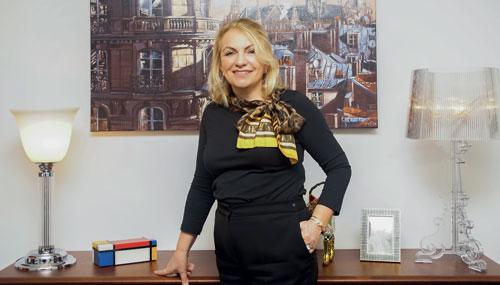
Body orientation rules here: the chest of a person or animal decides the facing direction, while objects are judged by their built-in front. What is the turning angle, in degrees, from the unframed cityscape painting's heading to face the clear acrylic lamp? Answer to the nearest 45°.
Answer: approximately 90° to its left

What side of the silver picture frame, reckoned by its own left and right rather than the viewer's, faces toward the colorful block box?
right

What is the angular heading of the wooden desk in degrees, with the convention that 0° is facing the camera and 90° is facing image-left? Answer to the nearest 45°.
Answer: approximately 0°

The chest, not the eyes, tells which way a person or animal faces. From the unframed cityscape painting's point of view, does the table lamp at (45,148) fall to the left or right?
on its right

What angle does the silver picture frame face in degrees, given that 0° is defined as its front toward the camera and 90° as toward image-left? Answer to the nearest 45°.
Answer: approximately 0°
